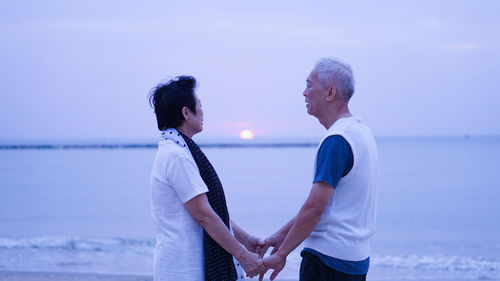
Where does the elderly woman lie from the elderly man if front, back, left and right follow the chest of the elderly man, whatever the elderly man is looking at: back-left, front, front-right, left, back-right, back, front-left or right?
front

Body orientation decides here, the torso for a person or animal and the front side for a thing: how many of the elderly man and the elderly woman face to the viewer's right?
1

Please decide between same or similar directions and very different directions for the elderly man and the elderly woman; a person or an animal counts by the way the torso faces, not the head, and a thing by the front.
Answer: very different directions

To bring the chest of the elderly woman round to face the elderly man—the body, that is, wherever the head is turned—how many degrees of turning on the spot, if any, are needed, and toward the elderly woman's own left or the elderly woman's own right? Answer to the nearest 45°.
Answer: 0° — they already face them

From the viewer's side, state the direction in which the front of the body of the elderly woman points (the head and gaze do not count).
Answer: to the viewer's right

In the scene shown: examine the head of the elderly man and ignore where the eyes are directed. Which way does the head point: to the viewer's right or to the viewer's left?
to the viewer's left

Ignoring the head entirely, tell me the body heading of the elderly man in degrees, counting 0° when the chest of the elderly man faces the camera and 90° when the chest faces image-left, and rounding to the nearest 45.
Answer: approximately 90°

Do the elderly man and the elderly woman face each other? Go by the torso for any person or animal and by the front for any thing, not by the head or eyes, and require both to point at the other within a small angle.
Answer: yes
